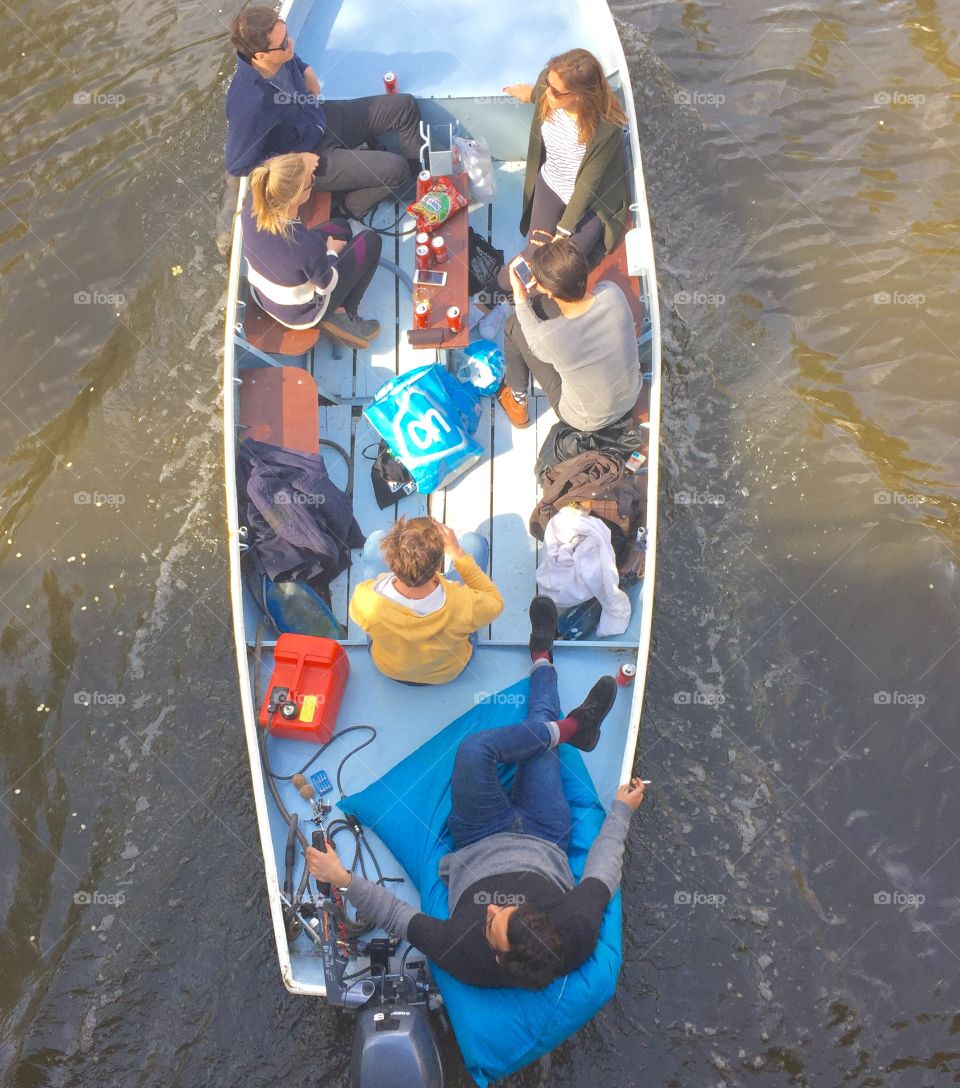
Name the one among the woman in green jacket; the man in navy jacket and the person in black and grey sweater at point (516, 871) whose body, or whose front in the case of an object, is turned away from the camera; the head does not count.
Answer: the person in black and grey sweater

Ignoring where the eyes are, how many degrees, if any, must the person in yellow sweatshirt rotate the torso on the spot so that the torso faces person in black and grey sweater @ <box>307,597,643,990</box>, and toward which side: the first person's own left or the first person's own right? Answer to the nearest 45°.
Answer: approximately 180°

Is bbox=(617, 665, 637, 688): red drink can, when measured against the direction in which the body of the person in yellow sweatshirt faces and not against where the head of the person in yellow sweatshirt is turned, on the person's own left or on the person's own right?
on the person's own right

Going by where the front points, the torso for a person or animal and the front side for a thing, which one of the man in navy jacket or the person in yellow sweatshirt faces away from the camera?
the person in yellow sweatshirt

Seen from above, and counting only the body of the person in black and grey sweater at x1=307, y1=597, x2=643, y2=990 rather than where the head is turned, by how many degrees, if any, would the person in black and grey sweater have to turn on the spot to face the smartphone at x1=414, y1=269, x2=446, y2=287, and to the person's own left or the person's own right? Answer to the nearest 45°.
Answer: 0° — they already face it

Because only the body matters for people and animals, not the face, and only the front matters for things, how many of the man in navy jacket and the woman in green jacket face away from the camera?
0

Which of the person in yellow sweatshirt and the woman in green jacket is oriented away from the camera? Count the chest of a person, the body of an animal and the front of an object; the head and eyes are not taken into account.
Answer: the person in yellow sweatshirt

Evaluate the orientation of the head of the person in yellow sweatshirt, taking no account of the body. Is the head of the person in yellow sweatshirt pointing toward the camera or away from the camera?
away from the camera

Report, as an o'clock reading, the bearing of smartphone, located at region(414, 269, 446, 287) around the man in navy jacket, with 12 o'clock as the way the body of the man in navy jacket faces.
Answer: The smartphone is roughly at 2 o'clock from the man in navy jacket.

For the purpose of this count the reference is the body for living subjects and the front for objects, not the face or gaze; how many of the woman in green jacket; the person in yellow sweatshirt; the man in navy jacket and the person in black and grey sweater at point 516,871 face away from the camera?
2

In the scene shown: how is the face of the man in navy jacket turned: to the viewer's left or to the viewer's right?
to the viewer's right

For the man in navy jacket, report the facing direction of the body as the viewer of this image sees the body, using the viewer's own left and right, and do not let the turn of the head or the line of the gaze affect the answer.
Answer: facing to the right of the viewer

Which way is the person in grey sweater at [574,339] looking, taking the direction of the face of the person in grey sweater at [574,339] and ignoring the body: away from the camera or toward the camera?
away from the camera

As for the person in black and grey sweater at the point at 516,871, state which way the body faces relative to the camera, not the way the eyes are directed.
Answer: away from the camera

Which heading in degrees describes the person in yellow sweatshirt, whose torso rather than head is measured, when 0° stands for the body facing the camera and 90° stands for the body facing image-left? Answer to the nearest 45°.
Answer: approximately 180°

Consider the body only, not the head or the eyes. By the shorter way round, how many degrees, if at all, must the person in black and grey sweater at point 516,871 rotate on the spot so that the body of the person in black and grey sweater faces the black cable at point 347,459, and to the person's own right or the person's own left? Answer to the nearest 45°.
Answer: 0° — they already face it

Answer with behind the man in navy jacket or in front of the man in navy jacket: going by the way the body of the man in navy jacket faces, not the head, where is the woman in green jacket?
in front

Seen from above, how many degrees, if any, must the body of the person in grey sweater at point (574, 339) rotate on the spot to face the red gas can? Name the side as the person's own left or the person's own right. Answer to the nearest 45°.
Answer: approximately 90° to the person's own left

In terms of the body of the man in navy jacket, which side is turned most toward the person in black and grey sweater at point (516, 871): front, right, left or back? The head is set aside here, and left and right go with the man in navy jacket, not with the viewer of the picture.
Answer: right
